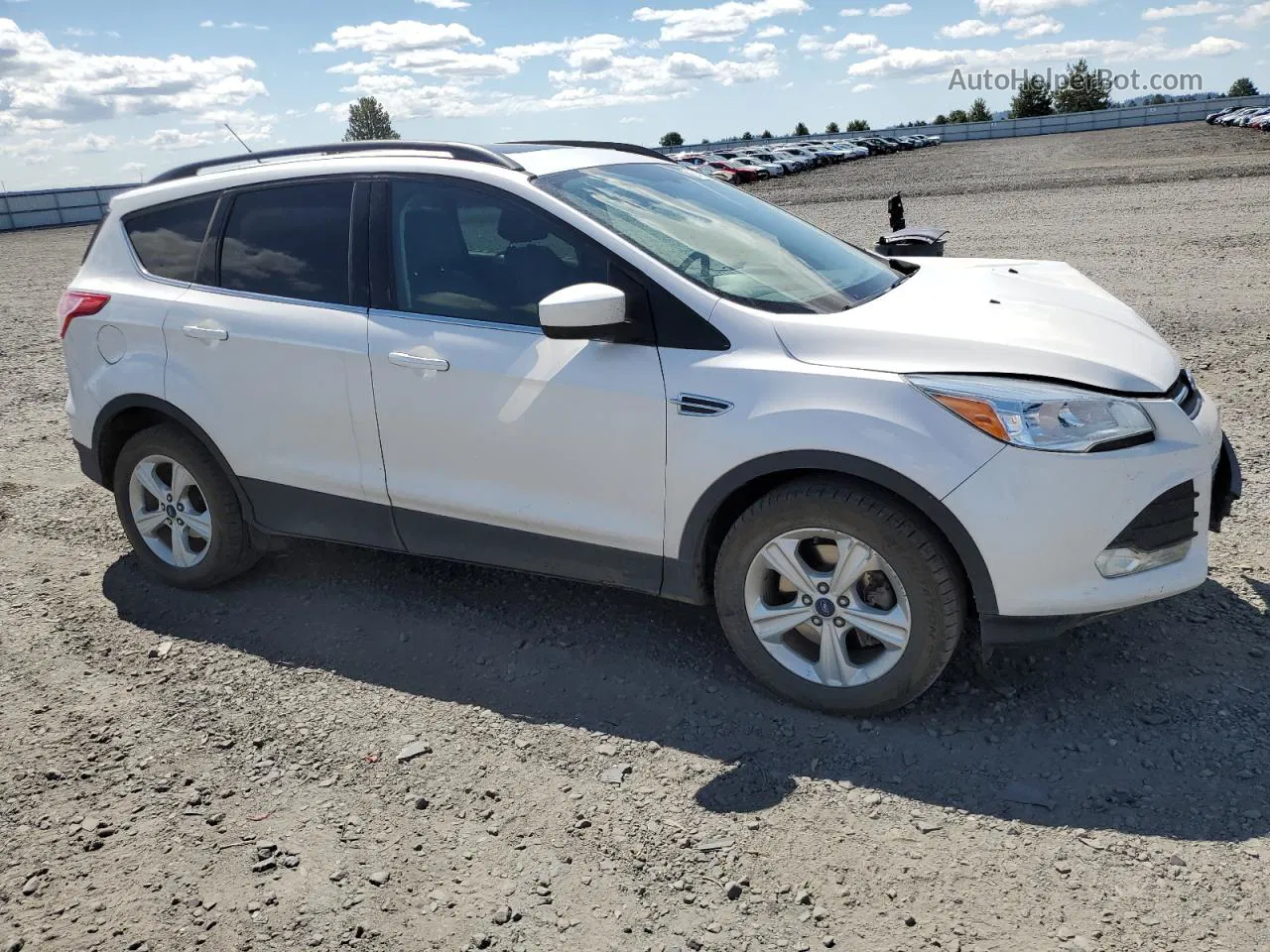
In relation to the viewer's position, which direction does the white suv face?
facing the viewer and to the right of the viewer
